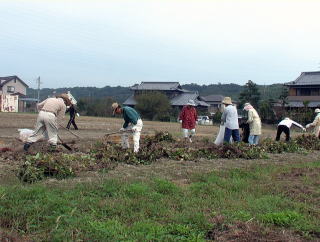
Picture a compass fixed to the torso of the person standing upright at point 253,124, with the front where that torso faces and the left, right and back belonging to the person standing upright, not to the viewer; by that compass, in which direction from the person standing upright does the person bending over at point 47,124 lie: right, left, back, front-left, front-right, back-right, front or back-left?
front-left

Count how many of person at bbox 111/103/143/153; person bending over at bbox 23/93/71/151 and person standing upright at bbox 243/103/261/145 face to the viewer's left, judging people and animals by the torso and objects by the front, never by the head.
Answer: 2

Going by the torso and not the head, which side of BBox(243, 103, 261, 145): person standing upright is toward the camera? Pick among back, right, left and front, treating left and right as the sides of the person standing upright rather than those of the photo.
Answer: left

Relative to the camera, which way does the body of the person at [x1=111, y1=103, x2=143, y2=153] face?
to the viewer's left

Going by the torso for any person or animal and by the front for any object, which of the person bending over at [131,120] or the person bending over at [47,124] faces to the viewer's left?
the person bending over at [131,120]

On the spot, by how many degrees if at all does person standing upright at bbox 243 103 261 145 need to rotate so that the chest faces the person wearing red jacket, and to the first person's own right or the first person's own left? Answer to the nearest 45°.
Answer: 0° — they already face them

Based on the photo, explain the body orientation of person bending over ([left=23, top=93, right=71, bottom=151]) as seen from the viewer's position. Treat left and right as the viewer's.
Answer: facing away from the viewer and to the right of the viewer

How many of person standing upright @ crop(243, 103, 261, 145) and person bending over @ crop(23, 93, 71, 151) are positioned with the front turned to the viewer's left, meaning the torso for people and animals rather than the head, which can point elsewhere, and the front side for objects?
1

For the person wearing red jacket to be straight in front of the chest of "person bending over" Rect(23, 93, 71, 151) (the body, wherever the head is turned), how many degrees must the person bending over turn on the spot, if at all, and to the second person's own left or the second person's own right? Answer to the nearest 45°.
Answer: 0° — they already face them

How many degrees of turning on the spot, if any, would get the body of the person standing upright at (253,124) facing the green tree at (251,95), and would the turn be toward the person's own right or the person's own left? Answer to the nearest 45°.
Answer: approximately 90° to the person's own right

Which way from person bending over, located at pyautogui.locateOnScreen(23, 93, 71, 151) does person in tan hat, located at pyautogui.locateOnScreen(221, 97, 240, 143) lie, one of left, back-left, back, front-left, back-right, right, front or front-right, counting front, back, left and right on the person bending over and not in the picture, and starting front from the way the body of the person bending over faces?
front-right

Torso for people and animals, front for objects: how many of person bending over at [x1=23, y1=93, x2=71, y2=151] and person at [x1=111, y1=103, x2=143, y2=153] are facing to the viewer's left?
1

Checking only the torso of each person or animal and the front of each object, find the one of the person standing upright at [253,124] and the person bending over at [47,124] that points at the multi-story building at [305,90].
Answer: the person bending over

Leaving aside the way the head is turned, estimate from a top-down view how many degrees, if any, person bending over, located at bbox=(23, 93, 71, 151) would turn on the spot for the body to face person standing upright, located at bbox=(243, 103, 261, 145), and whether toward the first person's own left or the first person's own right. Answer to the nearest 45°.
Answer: approximately 45° to the first person's own right
